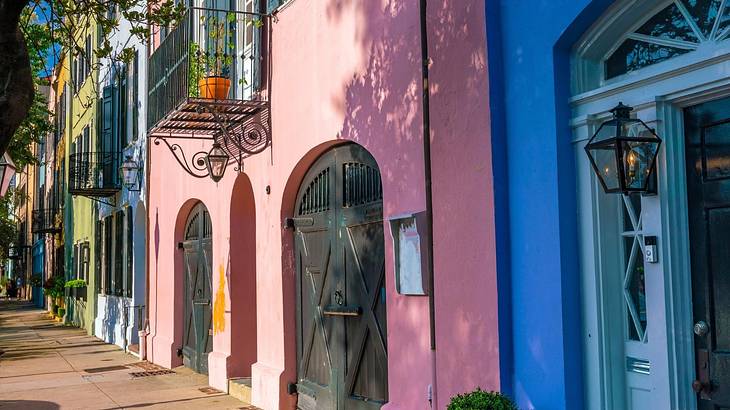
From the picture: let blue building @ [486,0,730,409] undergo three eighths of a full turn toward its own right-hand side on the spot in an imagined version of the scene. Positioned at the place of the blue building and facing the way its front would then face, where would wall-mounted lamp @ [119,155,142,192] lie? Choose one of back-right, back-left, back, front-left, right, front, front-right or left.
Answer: front-left

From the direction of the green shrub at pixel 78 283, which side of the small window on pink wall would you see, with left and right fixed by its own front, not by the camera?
right

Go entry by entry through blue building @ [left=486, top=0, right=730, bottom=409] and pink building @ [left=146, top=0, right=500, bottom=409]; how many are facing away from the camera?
0

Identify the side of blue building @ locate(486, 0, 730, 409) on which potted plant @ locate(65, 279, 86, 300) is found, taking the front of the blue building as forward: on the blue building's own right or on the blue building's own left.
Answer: on the blue building's own right

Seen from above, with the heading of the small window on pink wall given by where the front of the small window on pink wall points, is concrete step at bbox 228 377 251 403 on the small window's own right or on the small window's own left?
on the small window's own right

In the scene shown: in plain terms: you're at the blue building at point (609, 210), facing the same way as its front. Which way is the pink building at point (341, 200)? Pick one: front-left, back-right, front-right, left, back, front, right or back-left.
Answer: right

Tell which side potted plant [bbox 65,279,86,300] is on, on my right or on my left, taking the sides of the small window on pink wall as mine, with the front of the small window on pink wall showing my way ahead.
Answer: on my right

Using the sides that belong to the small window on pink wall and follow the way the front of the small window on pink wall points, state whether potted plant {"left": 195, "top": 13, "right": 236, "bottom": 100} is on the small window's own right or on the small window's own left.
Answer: on the small window's own right

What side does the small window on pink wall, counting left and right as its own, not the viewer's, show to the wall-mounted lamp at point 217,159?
right

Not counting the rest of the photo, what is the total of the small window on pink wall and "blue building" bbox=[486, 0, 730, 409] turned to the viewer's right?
0

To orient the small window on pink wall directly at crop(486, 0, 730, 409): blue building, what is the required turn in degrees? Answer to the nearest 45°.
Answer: approximately 90° to its left

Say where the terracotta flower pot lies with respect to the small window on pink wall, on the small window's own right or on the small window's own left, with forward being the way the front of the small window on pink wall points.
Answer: on the small window's own right

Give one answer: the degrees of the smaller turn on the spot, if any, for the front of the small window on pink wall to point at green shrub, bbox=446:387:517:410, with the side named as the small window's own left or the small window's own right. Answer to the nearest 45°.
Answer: approximately 45° to the small window's own left
